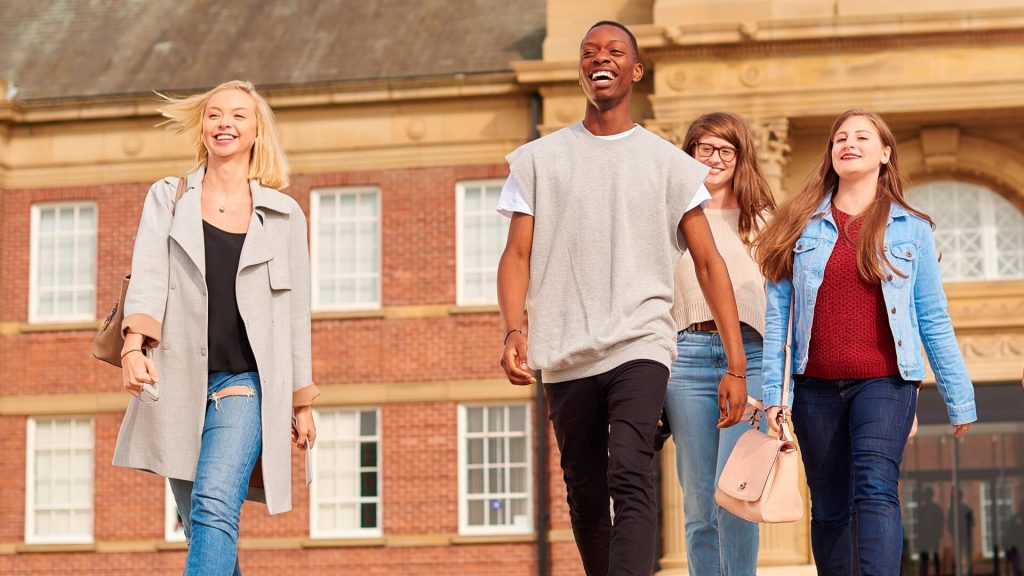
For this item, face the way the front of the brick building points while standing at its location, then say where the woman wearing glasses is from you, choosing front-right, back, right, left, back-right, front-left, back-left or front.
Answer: front

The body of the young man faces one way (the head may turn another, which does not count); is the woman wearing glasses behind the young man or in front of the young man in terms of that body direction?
behind

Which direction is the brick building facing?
toward the camera

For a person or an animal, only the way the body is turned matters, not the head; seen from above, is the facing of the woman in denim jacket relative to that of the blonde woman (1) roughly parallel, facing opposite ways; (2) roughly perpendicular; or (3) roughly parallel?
roughly parallel

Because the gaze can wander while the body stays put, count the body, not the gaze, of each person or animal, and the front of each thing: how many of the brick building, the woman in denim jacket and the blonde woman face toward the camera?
3

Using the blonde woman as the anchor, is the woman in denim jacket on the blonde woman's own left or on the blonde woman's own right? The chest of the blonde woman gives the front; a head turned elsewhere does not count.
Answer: on the blonde woman's own left

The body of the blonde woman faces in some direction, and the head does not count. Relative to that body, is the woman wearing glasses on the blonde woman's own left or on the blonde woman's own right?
on the blonde woman's own left

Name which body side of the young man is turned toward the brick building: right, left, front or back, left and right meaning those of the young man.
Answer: back

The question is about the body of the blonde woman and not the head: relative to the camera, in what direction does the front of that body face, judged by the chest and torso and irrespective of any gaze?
toward the camera

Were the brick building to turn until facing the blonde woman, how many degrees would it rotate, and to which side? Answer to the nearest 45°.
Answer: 0° — it already faces them

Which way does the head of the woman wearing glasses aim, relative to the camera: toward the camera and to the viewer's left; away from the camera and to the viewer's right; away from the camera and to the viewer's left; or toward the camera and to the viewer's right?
toward the camera and to the viewer's left

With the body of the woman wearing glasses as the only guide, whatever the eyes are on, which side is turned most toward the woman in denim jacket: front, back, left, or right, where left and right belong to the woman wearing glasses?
left

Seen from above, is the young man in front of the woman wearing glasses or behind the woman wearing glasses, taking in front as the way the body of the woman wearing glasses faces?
in front

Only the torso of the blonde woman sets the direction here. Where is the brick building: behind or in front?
behind
